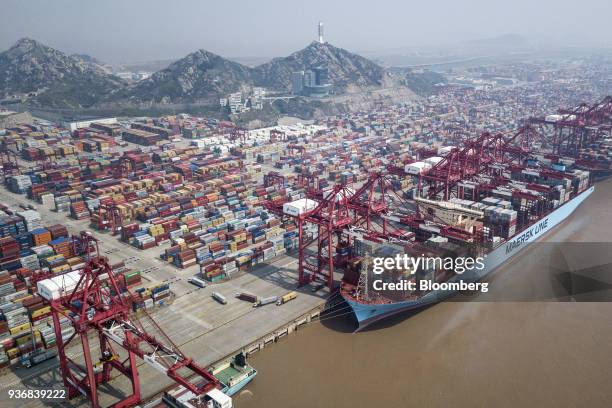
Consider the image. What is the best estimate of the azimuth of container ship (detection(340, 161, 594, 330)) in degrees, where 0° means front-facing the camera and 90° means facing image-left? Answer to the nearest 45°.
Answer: approximately 45°

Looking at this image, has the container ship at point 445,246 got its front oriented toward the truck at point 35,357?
yes

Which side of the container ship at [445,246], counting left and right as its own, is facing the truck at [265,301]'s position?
front

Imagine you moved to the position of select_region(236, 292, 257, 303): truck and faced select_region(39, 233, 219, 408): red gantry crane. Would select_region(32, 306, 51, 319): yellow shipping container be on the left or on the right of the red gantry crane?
right

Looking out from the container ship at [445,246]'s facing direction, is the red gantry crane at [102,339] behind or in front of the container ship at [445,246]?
in front

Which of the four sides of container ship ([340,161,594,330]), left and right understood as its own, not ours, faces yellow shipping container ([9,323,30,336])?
front

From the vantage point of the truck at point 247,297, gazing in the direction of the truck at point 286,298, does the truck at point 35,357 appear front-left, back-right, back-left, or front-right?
back-right

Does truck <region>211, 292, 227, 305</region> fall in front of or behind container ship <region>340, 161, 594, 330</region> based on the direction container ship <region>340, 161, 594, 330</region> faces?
in front

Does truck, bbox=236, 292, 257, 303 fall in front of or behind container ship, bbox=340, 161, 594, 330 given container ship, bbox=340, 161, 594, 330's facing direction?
in front

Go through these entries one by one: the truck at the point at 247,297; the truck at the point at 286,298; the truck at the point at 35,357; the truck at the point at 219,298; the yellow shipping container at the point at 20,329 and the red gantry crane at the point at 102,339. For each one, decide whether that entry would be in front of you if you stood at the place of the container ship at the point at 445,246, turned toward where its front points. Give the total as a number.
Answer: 6

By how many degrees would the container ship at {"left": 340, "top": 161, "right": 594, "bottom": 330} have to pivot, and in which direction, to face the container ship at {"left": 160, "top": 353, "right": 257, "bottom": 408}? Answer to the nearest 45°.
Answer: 0° — it already faces it
